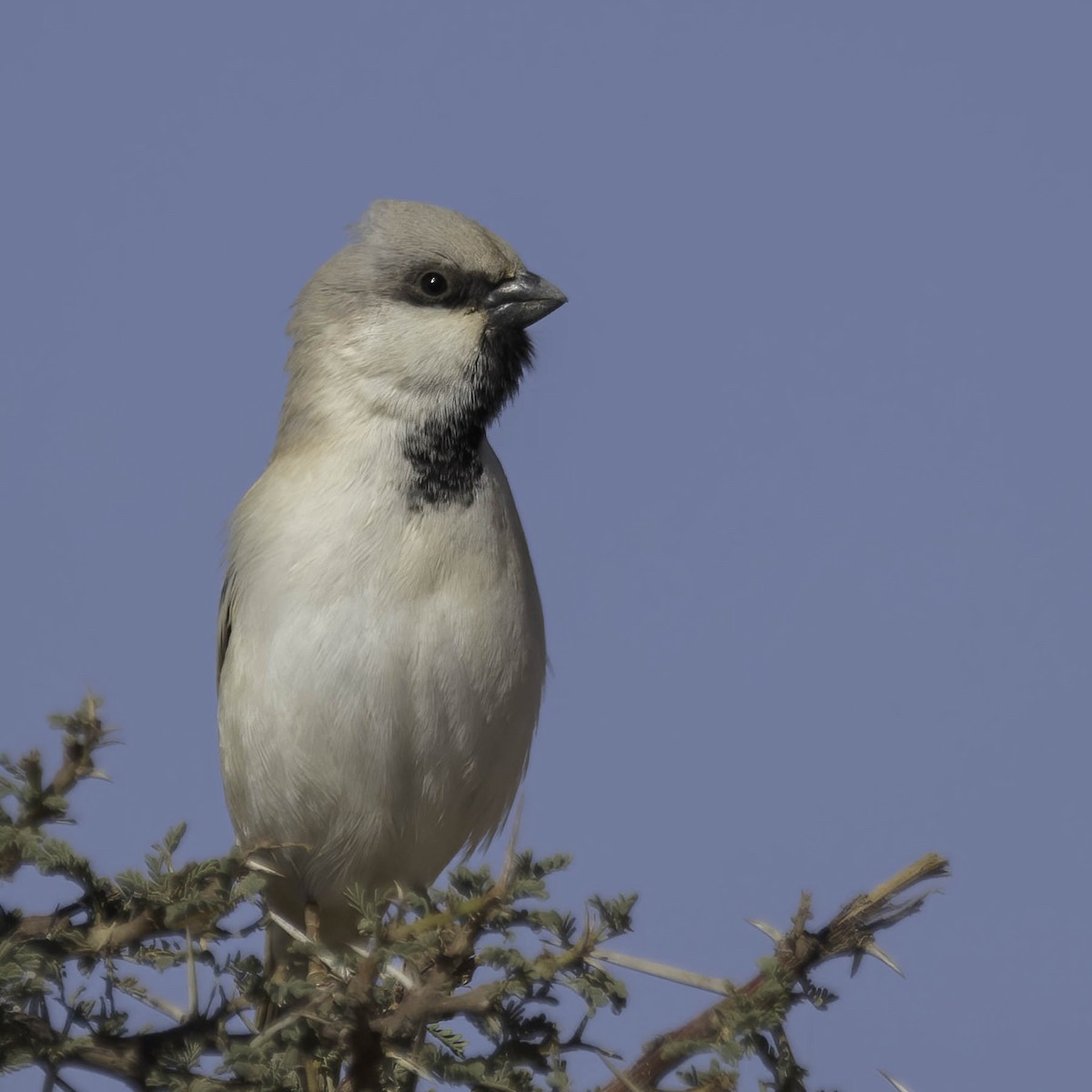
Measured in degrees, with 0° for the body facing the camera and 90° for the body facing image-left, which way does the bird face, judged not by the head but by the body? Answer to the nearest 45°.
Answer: approximately 315°
